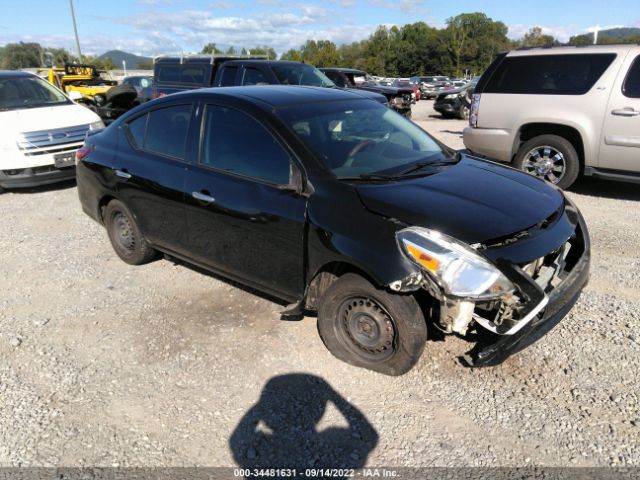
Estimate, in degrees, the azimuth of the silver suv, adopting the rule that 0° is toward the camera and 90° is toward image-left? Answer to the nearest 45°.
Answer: approximately 270°

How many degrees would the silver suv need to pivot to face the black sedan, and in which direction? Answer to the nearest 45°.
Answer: approximately 90° to its right

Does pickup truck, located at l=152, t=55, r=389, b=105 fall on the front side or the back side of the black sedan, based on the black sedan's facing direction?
on the back side

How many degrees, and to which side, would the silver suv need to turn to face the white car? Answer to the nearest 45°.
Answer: approximately 180°

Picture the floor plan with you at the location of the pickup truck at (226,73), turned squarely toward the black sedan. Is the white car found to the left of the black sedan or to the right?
right

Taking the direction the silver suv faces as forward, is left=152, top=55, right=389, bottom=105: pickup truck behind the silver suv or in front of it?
behind

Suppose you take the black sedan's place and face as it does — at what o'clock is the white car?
The white car is roughly at 6 o'clock from the black sedan.

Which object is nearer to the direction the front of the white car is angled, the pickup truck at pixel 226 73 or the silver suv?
the silver suv

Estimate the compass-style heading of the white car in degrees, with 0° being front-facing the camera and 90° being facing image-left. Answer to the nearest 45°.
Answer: approximately 315°

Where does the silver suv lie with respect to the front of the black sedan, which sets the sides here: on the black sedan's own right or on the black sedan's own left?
on the black sedan's own left

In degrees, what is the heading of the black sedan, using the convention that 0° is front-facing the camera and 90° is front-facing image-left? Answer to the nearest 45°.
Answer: approximately 315°
